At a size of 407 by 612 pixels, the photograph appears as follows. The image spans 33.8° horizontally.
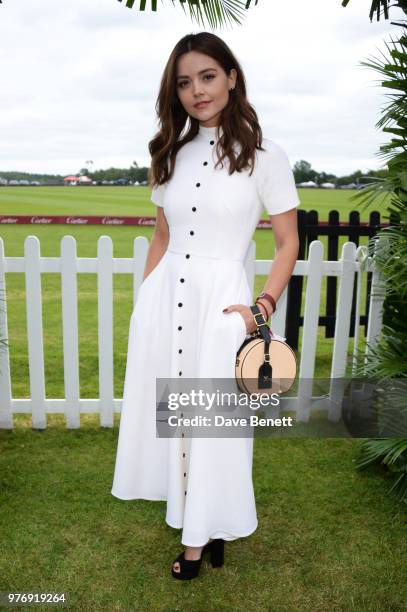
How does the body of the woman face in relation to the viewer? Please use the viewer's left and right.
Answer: facing the viewer and to the left of the viewer

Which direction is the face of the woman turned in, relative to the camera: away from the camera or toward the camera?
toward the camera
